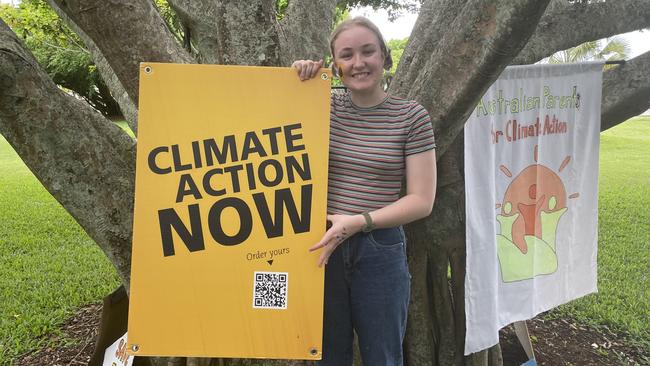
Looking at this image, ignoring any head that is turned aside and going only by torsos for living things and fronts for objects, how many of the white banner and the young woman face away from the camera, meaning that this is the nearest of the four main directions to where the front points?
0

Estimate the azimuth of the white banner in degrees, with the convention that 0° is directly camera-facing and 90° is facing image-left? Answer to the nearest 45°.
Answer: approximately 315°

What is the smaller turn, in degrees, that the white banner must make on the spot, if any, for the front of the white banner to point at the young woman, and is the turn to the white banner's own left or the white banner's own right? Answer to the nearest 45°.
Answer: approximately 45° to the white banner's own right

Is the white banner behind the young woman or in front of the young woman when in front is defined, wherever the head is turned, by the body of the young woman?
behind

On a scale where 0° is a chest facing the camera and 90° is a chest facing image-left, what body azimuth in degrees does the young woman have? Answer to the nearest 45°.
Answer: approximately 0°
